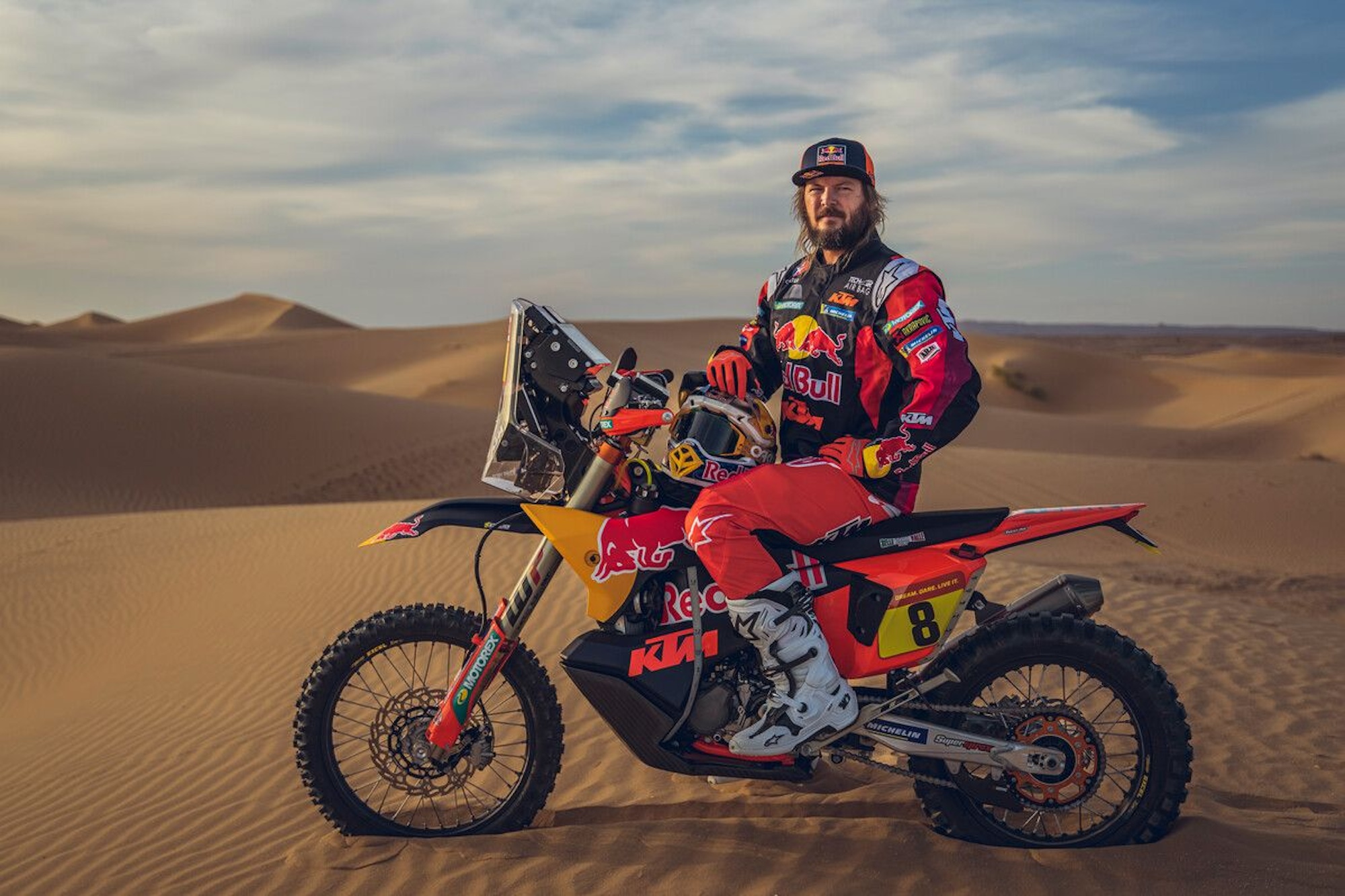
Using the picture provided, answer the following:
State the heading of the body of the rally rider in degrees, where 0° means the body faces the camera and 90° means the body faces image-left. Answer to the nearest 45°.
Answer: approximately 45°

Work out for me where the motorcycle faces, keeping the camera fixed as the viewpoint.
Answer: facing to the left of the viewer

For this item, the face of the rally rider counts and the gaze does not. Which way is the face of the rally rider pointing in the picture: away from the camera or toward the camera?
toward the camera
